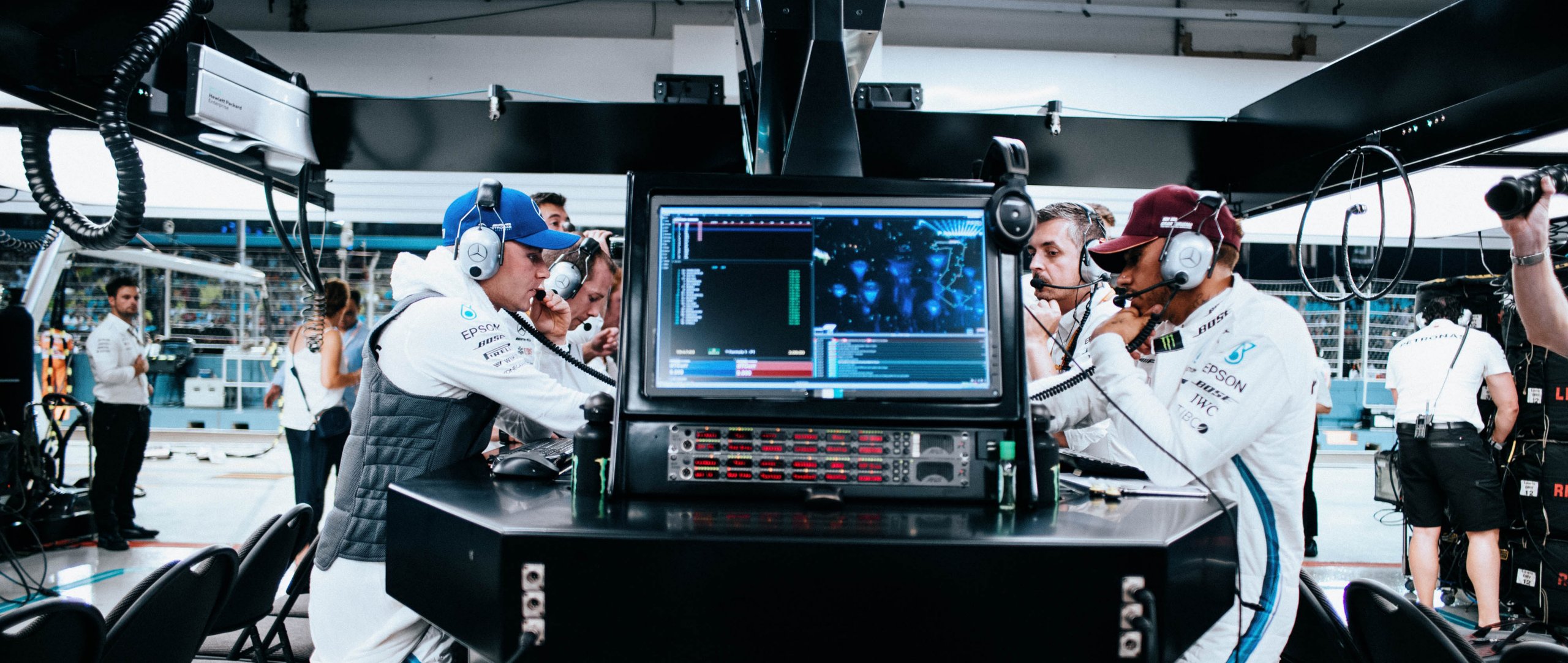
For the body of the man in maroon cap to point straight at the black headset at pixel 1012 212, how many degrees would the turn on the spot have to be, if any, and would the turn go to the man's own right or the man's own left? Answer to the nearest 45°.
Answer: approximately 45° to the man's own left

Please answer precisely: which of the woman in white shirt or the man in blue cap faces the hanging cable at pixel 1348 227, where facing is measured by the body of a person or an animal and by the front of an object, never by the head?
the man in blue cap

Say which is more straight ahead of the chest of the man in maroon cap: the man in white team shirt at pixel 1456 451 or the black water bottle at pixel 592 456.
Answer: the black water bottle

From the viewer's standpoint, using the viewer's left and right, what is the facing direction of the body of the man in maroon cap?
facing to the left of the viewer

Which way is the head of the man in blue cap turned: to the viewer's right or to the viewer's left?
to the viewer's right

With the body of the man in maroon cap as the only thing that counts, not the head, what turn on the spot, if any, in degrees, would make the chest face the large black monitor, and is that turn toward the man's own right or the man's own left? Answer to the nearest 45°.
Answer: approximately 45° to the man's own left

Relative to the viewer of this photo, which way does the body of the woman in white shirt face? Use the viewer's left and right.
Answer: facing away from the viewer and to the right of the viewer

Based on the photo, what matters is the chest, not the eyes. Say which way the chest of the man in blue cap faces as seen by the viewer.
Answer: to the viewer's right

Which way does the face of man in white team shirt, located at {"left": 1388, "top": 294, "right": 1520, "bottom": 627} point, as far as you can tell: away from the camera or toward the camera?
away from the camera

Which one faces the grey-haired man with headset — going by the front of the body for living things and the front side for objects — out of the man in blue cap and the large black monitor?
the man in blue cap

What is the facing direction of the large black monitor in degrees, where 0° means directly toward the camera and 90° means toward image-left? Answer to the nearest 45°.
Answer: approximately 0°

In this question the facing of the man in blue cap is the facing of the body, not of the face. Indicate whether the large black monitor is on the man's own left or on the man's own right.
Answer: on the man's own right

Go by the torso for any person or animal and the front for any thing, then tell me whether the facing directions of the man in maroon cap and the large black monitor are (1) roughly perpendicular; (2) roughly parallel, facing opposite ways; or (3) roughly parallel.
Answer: roughly perpendicular

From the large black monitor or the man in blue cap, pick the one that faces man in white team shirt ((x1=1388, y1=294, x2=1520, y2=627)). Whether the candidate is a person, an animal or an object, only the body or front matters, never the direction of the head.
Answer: the man in blue cap
